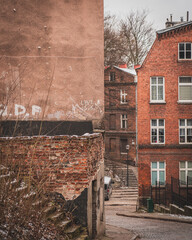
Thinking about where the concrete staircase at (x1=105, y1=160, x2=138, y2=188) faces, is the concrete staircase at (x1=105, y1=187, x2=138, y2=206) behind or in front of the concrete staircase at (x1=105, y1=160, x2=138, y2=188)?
in front

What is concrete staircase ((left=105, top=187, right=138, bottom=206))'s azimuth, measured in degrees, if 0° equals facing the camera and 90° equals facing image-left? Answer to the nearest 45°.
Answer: approximately 0°

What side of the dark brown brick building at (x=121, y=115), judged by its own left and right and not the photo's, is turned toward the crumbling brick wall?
front

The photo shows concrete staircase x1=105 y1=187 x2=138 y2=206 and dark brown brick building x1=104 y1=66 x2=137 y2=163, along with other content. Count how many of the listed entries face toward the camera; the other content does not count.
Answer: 2

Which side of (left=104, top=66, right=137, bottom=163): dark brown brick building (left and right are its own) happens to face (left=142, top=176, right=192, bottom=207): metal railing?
front

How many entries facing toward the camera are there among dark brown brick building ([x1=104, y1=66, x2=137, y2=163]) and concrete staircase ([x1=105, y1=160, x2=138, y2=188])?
2

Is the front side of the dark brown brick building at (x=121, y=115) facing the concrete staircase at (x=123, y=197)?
yes
